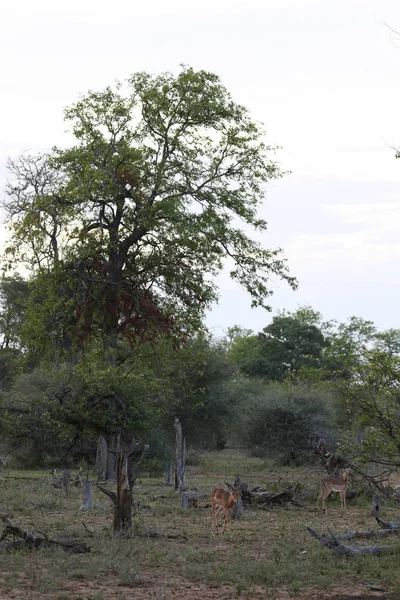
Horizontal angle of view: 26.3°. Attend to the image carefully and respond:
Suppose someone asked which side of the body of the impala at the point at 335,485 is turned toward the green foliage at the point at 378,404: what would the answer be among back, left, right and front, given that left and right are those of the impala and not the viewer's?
front

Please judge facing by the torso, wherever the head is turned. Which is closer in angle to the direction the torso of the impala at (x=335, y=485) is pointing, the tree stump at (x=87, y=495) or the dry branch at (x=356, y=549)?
the dry branch
